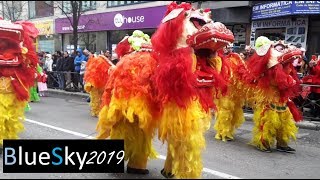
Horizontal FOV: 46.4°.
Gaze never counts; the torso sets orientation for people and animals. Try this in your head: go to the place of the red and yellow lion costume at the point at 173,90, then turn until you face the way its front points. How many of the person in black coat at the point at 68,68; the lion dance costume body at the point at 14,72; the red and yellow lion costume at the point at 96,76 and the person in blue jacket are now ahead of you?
0

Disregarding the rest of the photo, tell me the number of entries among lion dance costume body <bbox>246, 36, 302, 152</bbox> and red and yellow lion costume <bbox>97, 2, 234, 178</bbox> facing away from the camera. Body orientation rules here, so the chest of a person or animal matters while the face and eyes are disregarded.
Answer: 0

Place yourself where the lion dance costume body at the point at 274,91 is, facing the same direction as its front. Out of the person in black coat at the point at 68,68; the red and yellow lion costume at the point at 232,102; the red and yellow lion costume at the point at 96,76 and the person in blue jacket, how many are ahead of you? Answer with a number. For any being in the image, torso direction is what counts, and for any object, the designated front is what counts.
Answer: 0

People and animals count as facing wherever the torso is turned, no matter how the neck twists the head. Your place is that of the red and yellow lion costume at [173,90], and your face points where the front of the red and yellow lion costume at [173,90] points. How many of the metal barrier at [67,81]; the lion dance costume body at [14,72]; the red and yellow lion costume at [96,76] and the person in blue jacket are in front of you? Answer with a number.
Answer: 0

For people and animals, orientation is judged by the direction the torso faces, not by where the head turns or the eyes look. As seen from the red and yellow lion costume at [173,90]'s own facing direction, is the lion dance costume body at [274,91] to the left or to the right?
on its left

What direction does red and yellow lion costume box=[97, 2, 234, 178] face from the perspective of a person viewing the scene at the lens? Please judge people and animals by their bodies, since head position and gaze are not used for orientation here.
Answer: facing the viewer and to the right of the viewer

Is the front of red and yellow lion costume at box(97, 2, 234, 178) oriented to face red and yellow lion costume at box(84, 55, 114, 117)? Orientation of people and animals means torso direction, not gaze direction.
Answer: no

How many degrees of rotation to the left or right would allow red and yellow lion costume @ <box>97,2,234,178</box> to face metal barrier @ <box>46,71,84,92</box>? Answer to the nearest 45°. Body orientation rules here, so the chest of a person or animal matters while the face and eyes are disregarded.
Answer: approximately 135° to its left

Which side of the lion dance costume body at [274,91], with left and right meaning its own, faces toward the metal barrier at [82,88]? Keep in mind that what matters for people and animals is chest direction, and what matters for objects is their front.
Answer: back

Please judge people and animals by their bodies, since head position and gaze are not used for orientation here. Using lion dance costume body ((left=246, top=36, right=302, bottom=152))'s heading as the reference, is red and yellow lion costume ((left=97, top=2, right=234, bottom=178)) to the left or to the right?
on its right

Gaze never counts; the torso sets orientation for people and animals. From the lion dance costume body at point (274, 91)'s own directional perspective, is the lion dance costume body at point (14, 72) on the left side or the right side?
on its right

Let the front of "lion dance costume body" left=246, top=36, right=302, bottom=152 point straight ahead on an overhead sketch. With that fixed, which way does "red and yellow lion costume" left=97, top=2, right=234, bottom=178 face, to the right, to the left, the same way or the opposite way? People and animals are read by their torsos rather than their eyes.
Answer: the same way
